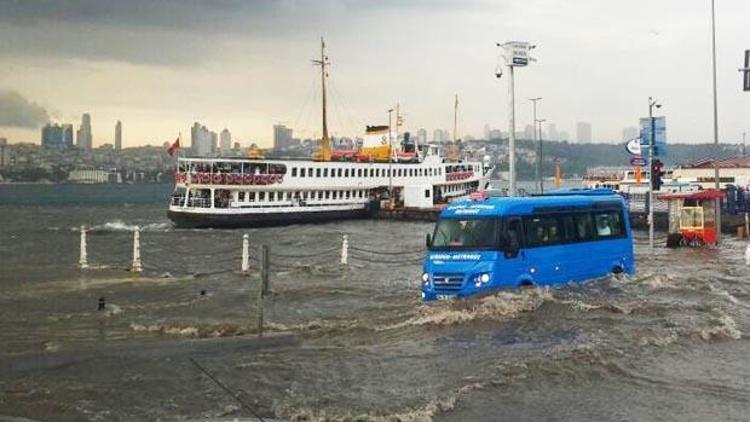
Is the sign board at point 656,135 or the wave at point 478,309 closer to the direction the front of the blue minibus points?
the wave

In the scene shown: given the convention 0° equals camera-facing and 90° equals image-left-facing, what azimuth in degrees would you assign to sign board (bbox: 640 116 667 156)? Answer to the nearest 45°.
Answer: approximately 0°

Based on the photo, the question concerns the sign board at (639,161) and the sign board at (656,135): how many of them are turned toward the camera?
2
